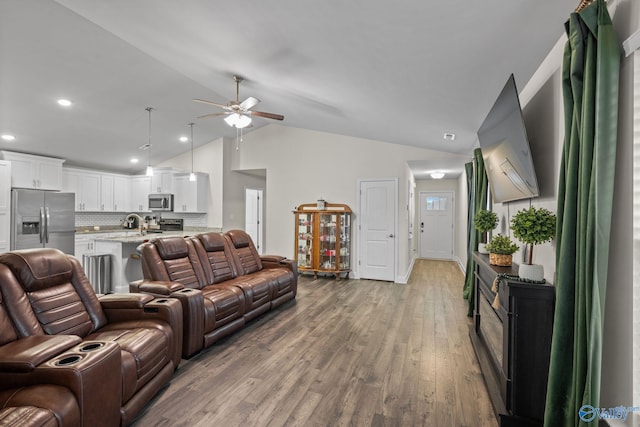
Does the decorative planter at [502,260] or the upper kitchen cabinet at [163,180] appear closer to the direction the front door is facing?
the decorative planter

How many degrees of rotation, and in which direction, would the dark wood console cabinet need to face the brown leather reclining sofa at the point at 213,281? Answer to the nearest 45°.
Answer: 0° — it already faces it

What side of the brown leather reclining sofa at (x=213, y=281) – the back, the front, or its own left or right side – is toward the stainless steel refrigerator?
back

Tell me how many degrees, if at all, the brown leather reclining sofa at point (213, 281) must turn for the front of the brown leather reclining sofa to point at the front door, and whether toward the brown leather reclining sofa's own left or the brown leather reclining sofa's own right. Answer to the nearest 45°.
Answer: approximately 90° to the brown leather reclining sofa's own left

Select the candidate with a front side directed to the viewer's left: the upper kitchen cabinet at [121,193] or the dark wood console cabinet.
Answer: the dark wood console cabinet

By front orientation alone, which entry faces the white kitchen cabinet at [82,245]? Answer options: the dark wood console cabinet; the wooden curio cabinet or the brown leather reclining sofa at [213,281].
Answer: the dark wood console cabinet

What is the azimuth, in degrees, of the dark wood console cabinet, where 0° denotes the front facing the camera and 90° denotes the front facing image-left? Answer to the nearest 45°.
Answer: approximately 90°

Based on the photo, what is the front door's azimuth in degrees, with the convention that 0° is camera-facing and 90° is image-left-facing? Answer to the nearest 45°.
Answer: approximately 0°

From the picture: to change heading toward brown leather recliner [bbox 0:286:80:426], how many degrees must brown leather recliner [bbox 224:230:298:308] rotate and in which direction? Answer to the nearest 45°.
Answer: approximately 45° to its right

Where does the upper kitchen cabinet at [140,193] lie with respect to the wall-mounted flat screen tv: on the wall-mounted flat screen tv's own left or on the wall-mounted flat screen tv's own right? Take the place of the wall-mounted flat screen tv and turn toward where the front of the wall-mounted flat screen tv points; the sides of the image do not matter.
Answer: on the wall-mounted flat screen tv's own right

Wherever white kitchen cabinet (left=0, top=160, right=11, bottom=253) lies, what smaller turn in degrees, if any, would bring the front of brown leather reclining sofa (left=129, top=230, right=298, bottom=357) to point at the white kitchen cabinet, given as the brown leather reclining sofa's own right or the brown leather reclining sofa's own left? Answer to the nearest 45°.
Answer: approximately 180°
